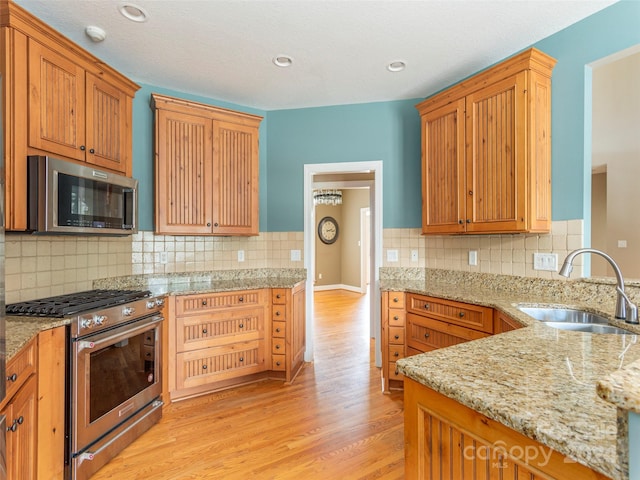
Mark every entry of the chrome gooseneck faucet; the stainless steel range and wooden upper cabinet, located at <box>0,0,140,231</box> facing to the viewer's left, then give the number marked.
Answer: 1

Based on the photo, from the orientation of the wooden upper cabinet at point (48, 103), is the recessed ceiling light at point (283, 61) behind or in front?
in front

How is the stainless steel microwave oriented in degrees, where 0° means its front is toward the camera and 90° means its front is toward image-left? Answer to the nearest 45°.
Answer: approximately 315°

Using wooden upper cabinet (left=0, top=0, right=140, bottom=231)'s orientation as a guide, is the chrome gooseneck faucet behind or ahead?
ahead

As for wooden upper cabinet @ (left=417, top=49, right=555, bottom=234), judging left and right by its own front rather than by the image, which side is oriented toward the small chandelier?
right

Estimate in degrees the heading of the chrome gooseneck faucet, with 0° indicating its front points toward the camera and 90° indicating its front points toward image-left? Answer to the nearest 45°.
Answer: approximately 90°

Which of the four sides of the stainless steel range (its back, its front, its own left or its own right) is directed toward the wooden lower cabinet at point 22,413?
right

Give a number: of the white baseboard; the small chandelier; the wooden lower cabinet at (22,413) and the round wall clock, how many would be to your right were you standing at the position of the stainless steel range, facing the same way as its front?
1

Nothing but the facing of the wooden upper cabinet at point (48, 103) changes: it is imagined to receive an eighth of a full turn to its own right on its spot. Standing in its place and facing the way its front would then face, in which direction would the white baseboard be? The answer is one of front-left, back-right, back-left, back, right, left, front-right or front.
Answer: back-left

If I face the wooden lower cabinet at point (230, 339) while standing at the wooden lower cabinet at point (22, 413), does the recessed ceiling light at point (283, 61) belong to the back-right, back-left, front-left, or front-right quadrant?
front-right

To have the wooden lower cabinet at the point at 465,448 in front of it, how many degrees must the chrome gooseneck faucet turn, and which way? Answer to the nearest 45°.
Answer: approximately 90° to its left

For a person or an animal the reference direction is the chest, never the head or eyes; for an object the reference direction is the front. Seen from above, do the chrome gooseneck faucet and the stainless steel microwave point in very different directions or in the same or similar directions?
very different directions

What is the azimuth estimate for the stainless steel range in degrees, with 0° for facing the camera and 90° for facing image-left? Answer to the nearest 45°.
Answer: approximately 315°

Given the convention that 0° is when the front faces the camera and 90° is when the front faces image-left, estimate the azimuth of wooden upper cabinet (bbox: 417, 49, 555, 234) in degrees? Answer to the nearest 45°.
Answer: approximately 45°

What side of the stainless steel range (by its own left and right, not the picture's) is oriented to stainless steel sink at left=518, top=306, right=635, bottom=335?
front

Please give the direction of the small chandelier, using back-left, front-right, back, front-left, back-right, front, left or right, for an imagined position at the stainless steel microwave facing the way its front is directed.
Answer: left

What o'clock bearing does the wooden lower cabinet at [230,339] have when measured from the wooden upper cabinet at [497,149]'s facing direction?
The wooden lower cabinet is roughly at 1 o'clock from the wooden upper cabinet.

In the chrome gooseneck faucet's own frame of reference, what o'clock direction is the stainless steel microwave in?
The stainless steel microwave is roughly at 11 o'clock from the chrome gooseneck faucet.

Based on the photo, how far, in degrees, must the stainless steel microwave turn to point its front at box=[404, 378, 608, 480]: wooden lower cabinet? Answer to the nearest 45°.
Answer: approximately 45° to its right
